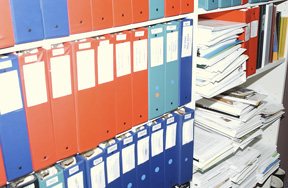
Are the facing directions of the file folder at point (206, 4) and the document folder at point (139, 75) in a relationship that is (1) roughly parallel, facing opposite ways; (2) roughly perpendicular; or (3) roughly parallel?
roughly parallel

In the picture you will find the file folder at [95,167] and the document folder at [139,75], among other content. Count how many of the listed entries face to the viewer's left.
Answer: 0

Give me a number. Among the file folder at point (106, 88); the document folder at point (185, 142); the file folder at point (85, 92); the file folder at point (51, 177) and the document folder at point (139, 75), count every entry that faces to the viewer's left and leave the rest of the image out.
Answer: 0

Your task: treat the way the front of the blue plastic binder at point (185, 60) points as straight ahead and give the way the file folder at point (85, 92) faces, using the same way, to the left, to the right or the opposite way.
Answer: the same way

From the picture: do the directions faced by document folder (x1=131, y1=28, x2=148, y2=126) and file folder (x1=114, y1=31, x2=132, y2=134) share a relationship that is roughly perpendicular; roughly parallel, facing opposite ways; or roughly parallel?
roughly parallel

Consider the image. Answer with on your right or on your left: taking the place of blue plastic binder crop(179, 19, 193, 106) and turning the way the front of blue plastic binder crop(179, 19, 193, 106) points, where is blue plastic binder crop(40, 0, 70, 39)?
on your right

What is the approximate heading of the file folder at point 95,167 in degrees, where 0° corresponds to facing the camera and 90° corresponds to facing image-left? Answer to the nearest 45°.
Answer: approximately 315°

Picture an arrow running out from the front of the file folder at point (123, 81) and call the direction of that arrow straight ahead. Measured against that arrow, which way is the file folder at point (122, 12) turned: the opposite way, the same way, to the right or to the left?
the same way

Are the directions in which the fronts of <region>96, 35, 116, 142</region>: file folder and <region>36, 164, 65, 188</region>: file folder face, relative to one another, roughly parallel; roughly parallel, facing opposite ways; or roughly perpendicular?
roughly parallel

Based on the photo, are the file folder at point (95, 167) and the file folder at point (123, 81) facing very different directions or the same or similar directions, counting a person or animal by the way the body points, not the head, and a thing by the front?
same or similar directions

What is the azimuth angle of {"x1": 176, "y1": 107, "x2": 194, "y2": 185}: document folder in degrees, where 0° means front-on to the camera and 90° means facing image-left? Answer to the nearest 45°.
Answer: approximately 315°
